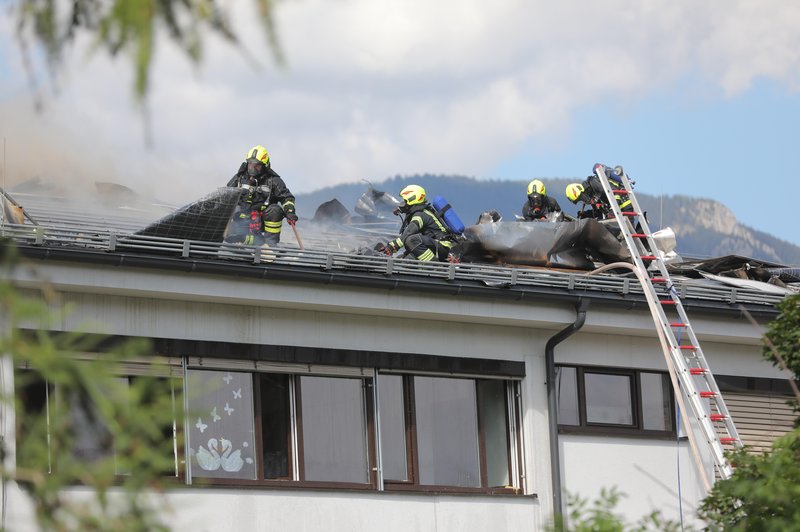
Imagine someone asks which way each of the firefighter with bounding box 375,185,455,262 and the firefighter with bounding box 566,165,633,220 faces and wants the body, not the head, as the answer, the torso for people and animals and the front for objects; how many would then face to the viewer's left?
2

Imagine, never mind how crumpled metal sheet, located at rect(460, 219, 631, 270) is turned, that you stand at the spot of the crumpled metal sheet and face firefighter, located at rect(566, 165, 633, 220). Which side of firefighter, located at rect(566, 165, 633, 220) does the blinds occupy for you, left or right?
right

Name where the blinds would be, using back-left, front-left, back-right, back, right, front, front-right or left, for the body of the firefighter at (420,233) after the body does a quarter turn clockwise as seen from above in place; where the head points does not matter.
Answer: right

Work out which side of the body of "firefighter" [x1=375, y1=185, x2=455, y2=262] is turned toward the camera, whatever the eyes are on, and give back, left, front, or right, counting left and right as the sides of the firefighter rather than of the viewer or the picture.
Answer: left

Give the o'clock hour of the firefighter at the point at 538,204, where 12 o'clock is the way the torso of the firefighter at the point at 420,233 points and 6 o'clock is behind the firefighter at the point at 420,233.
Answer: the firefighter at the point at 538,204 is roughly at 4 o'clock from the firefighter at the point at 420,233.

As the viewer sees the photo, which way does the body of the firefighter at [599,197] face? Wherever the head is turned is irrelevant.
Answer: to the viewer's left

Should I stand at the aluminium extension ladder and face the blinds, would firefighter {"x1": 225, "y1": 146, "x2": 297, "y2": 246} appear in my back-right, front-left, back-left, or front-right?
back-left

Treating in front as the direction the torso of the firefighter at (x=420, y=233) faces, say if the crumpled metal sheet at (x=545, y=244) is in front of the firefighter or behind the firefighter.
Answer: behind

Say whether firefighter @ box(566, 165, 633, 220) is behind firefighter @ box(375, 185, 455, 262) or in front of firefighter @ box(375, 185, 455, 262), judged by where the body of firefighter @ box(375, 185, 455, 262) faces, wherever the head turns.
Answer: behind

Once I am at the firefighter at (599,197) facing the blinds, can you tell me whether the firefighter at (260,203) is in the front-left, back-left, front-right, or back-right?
back-right
